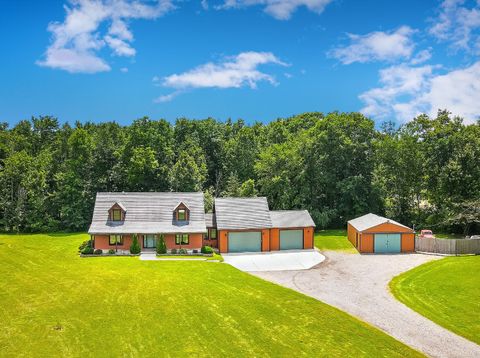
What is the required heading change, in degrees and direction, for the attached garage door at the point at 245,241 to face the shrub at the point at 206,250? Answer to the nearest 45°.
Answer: approximately 45° to its right

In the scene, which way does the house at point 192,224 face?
toward the camera

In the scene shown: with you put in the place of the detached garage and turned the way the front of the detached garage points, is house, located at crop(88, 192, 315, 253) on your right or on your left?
on your right

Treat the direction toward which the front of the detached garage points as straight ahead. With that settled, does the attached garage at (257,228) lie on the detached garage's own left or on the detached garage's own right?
on the detached garage's own right

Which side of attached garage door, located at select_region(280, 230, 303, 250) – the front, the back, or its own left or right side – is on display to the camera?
front

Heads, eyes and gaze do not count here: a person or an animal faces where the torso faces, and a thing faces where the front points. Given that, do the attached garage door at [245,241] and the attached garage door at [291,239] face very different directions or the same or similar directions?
same or similar directions

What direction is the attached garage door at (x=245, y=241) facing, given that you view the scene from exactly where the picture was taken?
facing the viewer

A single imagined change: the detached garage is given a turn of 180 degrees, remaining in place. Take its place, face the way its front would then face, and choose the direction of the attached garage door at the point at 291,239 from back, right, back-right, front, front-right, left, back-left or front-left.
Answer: left

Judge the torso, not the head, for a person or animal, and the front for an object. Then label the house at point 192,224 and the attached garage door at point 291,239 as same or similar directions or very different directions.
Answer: same or similar directions

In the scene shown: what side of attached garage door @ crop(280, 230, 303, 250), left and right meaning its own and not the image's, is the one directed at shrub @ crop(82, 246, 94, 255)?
right

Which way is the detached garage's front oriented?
toward the camera

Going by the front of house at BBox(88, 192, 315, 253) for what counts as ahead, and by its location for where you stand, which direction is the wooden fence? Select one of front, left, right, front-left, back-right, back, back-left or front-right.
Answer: left

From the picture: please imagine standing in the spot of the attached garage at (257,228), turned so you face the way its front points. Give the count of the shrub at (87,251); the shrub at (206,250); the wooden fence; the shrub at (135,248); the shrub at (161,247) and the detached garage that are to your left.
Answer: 2

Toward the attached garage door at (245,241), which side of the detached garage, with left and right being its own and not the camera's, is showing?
right

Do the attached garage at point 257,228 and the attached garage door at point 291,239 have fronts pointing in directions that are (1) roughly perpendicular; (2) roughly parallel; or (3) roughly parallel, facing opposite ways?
roughly parallel

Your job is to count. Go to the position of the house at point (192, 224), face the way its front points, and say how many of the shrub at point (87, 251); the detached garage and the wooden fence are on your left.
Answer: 2

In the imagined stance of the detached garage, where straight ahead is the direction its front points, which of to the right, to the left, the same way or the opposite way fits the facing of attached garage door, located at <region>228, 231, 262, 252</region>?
the same way
